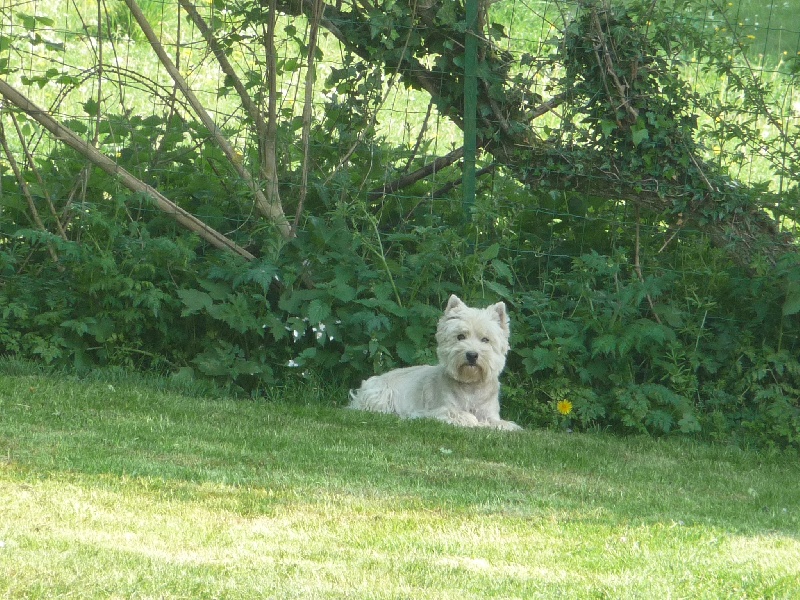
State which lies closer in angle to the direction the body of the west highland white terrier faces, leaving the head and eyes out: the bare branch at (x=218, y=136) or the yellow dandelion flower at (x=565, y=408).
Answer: the yellow dandelion flower

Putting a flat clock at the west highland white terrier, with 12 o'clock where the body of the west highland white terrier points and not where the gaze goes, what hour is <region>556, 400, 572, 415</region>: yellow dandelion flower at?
The yellow dandelion flower is roughly at 10 o'clock from the west highland white terrier.

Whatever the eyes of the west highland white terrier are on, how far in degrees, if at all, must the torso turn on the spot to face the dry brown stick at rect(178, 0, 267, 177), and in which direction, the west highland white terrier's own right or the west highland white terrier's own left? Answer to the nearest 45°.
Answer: approximately 180°

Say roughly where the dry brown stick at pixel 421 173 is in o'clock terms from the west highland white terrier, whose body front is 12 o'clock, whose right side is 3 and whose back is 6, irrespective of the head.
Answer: The dry brown stick is roughly at 7 o'clock from the west highland white terrier.

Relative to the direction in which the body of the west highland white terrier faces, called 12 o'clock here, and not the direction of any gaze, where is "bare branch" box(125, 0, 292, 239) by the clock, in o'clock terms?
The bare branch is roughly at 5 o'clock from the west highland white terrier.

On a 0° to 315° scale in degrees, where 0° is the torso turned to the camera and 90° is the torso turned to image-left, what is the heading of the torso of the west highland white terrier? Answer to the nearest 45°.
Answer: approximately 315°

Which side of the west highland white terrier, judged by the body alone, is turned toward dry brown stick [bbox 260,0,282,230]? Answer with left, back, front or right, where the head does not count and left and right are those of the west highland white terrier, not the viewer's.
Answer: back
